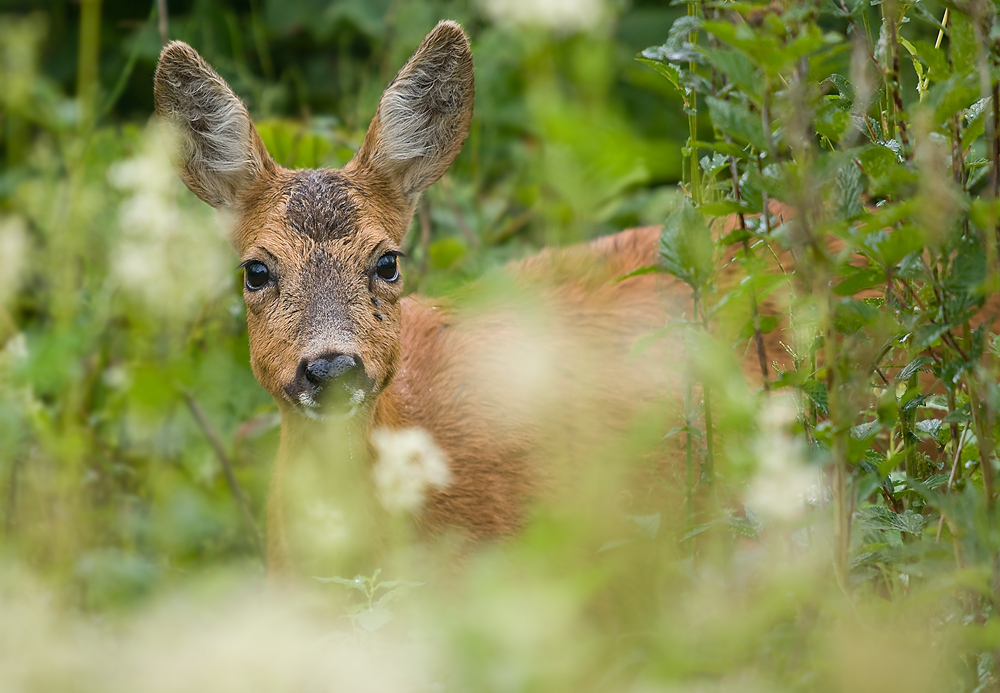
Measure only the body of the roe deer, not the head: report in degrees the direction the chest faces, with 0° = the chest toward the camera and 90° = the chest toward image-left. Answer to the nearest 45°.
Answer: approximately 45°
